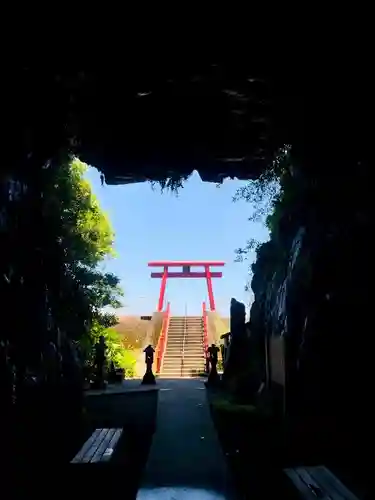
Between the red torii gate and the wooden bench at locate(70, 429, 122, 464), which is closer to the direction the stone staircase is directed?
the wooden bench

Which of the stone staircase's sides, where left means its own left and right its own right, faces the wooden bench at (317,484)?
front

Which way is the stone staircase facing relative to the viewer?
toward the camera

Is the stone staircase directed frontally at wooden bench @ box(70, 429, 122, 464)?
yes

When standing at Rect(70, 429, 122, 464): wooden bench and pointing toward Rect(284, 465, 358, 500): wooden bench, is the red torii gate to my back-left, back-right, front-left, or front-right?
back-left

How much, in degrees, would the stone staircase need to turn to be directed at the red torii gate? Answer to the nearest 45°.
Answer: approximately 180°

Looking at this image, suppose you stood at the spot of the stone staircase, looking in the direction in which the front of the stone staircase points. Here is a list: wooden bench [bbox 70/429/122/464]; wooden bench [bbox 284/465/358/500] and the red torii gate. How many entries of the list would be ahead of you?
2
